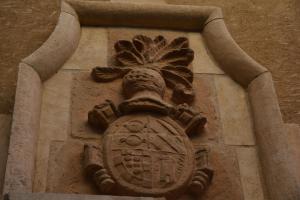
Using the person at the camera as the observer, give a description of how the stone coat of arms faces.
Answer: facing the viewer

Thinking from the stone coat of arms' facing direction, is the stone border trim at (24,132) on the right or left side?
on its right

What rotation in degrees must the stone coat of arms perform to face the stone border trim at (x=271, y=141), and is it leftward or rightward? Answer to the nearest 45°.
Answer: approximately 90° to its left
